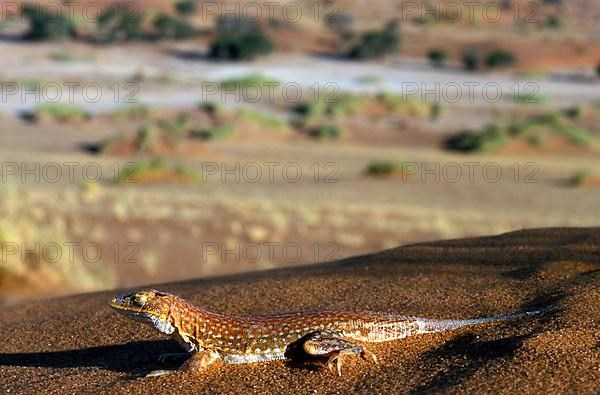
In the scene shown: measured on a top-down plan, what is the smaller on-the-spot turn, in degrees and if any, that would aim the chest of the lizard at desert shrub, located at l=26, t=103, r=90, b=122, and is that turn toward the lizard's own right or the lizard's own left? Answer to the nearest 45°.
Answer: approximately 90° to the lizard's own right

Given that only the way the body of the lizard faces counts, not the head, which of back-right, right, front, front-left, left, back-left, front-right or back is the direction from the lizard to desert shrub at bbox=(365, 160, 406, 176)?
right

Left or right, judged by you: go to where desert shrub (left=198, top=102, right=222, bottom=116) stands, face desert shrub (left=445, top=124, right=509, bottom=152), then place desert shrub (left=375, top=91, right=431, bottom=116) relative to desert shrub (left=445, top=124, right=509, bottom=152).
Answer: left

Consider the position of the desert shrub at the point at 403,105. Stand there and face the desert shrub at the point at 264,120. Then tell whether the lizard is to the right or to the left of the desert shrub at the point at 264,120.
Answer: left

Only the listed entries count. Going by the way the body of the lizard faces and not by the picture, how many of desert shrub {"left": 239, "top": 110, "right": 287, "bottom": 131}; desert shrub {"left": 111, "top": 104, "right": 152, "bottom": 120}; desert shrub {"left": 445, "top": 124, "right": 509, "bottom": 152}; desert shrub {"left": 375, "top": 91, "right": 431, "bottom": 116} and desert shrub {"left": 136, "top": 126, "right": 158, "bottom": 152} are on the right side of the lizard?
5

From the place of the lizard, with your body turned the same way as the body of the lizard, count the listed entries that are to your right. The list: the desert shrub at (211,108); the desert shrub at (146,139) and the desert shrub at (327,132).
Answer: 3

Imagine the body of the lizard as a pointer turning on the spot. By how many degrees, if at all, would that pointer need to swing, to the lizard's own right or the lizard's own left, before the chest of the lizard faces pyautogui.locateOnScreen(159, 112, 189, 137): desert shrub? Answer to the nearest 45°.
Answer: approximately 90° to the lizard's own right

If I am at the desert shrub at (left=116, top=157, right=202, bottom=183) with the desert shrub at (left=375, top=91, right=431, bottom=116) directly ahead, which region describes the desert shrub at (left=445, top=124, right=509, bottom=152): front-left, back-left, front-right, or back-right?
front-right

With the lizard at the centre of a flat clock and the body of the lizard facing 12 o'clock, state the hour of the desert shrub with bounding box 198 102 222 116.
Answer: The desert shrub is roughly at 3 o'clock from the lizard.

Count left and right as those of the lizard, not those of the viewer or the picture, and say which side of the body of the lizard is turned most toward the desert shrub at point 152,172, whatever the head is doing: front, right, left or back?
right

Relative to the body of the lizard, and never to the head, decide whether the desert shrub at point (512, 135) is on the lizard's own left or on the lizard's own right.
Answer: on the lizard's own right

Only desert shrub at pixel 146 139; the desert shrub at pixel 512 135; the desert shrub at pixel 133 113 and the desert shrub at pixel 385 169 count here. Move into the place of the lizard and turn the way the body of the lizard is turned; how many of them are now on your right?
4

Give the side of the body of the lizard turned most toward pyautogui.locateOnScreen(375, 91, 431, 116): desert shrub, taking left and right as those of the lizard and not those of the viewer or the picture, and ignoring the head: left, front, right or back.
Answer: right

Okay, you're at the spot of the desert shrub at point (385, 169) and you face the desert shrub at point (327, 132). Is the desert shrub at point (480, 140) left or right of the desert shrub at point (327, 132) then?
right

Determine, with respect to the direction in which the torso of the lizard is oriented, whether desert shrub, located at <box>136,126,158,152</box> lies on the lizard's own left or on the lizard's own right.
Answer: on the lizard's own right

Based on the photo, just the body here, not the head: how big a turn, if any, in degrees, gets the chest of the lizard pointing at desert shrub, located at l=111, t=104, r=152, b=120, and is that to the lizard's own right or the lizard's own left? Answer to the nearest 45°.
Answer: approximately 90° to the lizard's own right

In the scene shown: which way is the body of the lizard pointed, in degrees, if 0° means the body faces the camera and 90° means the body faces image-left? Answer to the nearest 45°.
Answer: approximately 90°

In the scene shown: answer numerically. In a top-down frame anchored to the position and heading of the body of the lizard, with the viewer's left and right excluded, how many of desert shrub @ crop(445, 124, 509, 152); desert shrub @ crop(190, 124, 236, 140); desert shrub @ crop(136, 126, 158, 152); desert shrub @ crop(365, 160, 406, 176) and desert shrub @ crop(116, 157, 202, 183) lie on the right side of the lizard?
5
